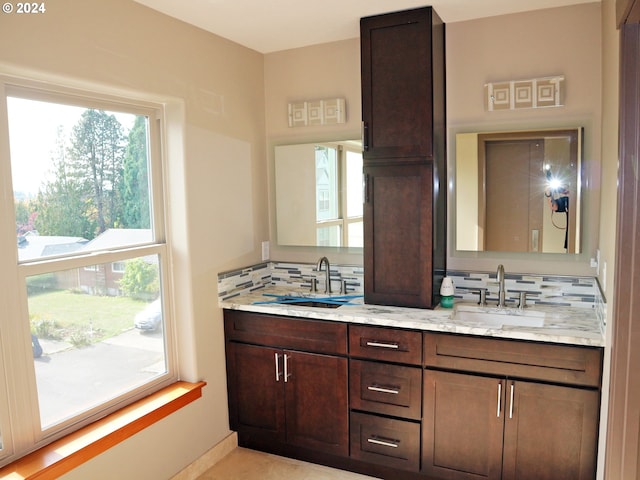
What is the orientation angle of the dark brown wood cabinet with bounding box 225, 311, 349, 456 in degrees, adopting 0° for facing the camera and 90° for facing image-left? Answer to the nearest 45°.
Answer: approximately 45°

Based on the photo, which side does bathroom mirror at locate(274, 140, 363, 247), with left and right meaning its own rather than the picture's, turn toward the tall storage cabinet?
left

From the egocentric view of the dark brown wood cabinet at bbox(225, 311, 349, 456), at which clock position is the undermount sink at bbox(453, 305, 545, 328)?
The undermount sink is roughly at 8 o'clock from the dark brown wood cabinet.

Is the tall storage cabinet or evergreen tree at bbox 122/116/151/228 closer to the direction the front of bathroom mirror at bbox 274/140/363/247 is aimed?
the tall storage cabinet
